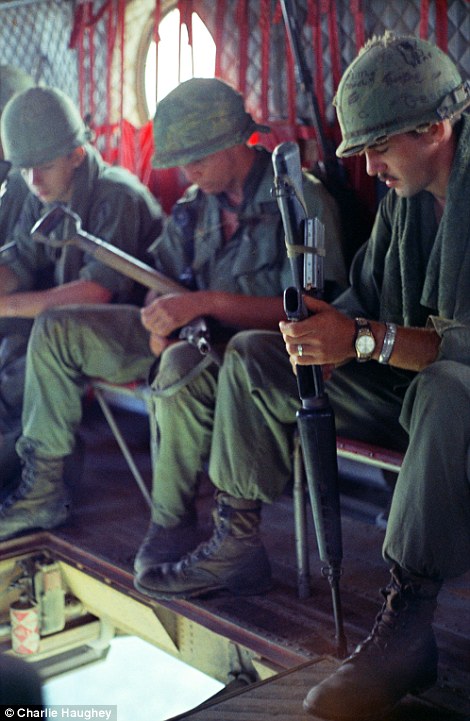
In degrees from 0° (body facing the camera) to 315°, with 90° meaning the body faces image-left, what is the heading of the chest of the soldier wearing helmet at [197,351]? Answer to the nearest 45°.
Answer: approximately 45°

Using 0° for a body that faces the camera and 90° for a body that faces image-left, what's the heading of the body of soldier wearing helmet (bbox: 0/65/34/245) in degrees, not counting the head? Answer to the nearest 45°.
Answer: approximately 45°

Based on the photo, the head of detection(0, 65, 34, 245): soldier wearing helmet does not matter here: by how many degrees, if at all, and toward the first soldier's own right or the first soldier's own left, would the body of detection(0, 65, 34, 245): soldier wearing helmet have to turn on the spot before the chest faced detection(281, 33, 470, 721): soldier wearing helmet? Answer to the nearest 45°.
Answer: approximately 45° to the first soldier's own left

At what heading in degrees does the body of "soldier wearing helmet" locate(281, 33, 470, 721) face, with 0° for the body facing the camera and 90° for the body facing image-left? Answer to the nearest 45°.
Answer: approximately 45°
